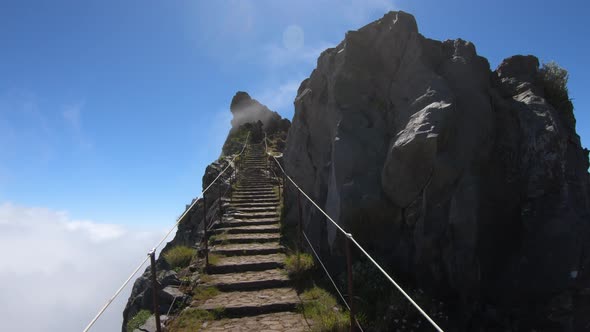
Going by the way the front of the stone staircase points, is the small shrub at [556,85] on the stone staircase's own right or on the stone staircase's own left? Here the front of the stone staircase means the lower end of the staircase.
on the stone staircase's own left

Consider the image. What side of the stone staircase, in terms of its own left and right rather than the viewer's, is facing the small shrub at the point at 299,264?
left

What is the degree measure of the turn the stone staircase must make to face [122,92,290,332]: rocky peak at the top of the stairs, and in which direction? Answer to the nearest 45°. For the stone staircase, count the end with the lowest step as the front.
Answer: approximately 180°

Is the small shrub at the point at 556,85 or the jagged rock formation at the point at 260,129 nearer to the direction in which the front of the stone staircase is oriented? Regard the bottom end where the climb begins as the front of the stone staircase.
the small shrub

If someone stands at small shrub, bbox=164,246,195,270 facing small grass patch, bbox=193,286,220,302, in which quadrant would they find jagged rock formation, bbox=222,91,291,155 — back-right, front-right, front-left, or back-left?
back-left

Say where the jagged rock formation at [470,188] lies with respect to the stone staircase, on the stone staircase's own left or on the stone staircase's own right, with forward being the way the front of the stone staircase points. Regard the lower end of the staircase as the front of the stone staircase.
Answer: on the stone staircase's own left

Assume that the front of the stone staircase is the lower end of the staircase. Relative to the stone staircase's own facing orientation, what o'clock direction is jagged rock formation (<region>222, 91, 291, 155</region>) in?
The jagged rock formation is roughly at 6 o'clock from the stone staircase.

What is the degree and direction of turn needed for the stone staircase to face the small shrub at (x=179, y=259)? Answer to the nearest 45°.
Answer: approximately 135° to its right

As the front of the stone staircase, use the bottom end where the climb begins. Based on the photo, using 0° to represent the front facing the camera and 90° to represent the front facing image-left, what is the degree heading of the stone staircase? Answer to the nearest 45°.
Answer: approximately 0°
